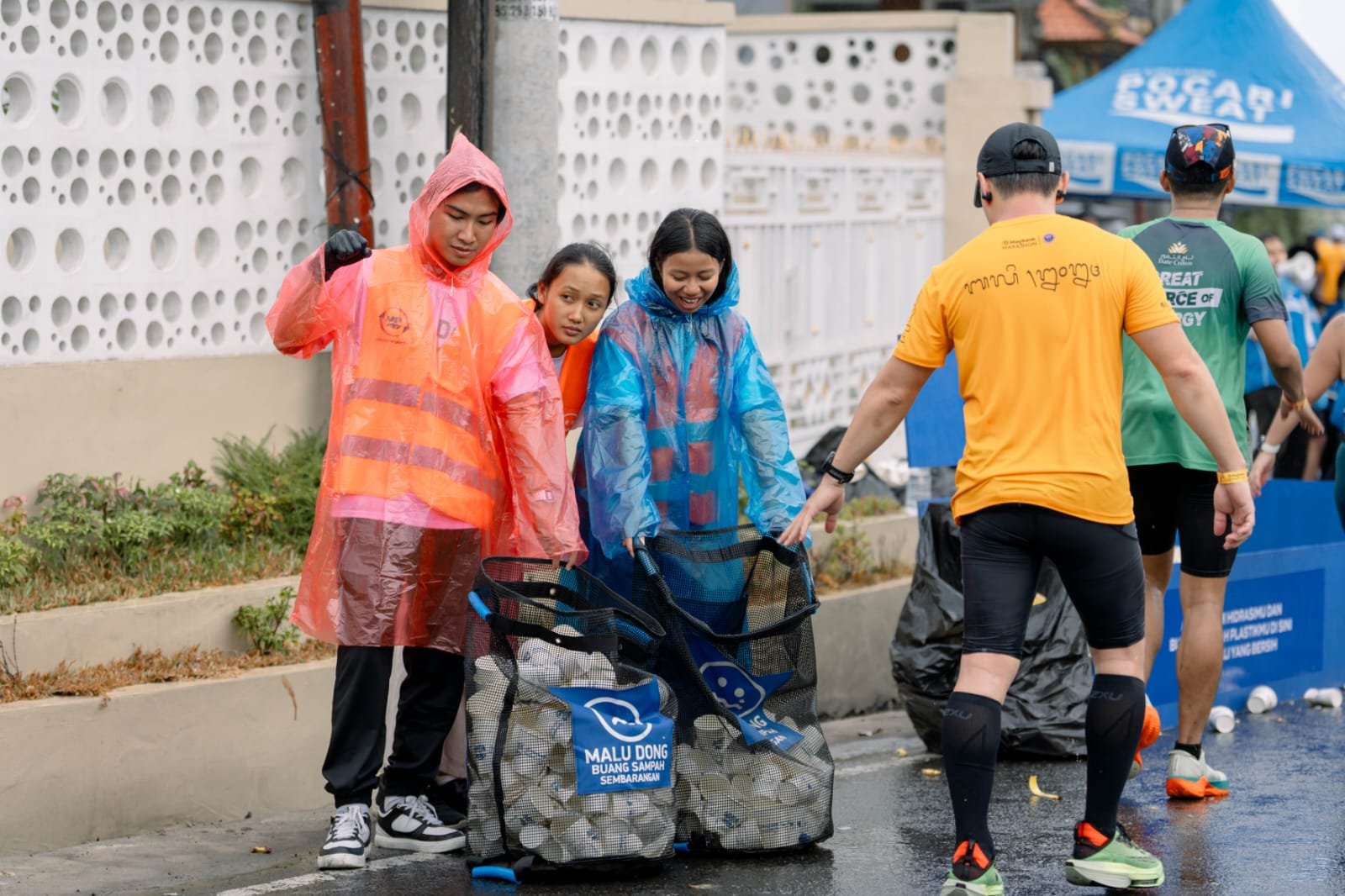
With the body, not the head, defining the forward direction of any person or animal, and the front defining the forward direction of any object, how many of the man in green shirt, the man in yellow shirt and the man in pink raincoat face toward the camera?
1

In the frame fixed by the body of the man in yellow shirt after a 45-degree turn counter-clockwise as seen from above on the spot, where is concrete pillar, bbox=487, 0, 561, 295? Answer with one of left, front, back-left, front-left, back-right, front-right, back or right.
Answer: front

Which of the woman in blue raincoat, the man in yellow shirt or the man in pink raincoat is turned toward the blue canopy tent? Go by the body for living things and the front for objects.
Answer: the man in yellow shirt

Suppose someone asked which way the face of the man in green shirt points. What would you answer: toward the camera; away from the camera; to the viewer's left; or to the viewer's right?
away from the camera

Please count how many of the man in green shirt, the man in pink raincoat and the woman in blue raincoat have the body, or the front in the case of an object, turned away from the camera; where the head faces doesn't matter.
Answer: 1

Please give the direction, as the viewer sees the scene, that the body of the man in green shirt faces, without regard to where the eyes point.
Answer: away from the camera

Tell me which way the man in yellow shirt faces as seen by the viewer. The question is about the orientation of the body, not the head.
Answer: away from the camera

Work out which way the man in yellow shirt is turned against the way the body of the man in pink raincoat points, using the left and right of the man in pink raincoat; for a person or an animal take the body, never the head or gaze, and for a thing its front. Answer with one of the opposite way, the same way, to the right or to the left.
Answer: the opposite way

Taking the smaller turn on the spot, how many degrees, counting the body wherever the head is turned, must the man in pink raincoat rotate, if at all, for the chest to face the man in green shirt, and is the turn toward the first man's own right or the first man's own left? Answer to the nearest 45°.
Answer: approximately 90° to the first man's own left

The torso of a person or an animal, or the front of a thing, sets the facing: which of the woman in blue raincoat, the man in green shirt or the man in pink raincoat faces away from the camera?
the man in green shirt

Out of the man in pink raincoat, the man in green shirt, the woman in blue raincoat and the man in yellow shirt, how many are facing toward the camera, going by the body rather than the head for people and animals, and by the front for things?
2

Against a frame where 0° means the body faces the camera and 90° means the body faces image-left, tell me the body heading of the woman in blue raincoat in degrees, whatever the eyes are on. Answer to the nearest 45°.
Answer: approximately 0°

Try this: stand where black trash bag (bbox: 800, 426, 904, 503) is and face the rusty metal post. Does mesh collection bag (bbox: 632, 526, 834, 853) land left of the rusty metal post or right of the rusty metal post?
left

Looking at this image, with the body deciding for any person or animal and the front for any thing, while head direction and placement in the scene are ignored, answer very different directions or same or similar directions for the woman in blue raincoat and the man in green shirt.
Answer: very different directions

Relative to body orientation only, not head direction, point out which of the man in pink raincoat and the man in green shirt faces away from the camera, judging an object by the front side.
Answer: the man in green shirt

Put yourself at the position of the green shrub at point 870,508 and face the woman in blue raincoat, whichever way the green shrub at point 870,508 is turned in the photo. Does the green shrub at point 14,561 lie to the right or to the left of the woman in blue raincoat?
right
